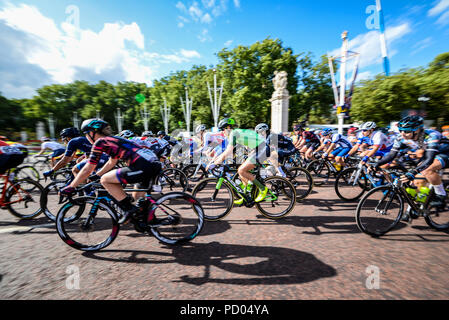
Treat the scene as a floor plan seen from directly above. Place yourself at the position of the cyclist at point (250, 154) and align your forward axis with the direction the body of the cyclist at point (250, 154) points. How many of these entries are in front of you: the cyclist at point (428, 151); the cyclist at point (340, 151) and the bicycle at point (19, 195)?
1

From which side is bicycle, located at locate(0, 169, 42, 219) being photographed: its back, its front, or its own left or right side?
left

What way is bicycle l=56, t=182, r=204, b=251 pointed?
to the viewer's left

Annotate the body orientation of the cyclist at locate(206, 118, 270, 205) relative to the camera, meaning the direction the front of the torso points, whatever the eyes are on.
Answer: to the viewer's left

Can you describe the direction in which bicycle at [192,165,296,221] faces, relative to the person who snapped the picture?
facing to the left of the viewer

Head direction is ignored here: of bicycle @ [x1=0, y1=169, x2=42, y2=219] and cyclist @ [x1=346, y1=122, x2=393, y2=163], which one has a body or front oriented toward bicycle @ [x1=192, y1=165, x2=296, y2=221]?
the cyclist

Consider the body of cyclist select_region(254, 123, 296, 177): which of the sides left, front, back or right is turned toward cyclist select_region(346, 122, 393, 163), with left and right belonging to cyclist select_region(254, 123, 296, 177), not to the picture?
back
